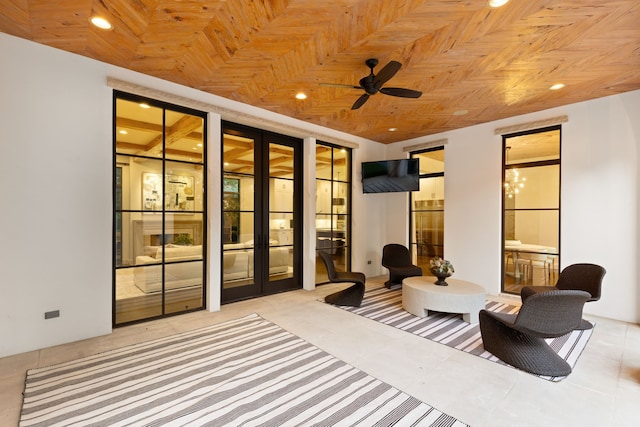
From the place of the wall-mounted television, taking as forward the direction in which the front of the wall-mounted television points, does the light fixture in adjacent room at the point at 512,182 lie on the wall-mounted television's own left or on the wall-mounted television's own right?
on the wall-mounted television's own left

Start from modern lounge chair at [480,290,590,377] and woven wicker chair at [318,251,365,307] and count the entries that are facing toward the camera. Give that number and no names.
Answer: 0

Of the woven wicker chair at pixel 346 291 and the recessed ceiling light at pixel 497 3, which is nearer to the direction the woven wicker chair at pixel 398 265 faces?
the recessed ceiling light

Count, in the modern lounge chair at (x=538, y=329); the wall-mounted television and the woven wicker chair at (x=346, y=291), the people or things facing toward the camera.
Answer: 1

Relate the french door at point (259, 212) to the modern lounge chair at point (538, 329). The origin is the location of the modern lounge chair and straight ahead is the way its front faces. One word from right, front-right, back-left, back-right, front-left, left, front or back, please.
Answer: front-left

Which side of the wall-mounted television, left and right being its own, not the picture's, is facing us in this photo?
front

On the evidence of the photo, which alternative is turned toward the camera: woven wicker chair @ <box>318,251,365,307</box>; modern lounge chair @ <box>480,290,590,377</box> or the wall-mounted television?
the wall-mounted television

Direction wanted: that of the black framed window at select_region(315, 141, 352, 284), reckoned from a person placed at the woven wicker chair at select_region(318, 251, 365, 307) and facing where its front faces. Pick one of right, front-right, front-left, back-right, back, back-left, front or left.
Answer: left

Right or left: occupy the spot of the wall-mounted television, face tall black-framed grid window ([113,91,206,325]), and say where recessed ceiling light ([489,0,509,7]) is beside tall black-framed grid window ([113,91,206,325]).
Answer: left

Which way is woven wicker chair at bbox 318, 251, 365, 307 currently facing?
to the viewer's right

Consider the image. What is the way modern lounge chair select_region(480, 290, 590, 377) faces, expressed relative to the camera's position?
facing away from the viewer and to the left of the viewer

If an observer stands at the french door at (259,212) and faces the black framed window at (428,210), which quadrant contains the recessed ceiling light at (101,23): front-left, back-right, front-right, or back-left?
back-right

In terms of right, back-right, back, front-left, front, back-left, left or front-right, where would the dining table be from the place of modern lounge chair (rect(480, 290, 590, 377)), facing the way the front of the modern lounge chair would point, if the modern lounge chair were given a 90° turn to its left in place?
back-right

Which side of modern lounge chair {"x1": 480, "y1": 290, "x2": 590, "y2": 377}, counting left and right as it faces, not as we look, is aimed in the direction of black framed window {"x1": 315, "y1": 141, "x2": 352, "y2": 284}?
front

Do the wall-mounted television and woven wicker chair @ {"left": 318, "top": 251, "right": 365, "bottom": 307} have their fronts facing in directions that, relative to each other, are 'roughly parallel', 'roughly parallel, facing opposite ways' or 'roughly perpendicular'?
roughly perpendicular

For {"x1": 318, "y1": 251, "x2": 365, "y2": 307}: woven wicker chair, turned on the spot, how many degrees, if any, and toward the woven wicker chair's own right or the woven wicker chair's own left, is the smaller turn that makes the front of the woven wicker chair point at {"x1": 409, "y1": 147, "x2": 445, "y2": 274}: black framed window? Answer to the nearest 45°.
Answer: approximately 45° to the woven wicker chair's own left

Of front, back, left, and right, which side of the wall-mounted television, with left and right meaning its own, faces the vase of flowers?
front

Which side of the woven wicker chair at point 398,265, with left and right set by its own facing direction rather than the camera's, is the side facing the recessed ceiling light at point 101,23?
right

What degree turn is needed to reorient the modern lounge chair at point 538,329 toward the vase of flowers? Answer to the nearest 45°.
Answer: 0° — it already faces it
